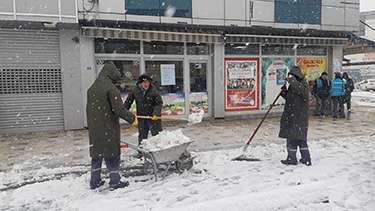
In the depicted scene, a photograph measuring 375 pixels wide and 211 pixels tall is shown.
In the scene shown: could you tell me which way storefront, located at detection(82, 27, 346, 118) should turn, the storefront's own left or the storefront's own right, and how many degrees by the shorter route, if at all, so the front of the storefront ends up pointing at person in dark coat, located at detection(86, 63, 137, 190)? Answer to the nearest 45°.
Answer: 0° — it already faces them

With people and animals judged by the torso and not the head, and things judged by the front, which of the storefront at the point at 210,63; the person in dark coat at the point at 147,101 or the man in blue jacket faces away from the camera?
the man in blue jacket

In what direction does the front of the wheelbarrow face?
to the viewer's right

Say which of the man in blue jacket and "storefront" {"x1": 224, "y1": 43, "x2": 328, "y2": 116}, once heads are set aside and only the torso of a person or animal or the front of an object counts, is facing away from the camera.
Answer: the man in blue jacket

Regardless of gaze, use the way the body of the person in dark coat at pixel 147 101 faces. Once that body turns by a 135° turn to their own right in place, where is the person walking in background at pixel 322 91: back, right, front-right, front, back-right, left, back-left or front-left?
right

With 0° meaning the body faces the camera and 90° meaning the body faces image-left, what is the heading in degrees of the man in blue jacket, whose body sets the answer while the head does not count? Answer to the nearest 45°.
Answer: approximately 180°

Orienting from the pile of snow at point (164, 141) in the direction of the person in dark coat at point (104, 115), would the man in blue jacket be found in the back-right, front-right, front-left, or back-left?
back-right

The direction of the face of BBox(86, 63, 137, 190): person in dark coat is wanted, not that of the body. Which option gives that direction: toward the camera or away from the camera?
away from the camera

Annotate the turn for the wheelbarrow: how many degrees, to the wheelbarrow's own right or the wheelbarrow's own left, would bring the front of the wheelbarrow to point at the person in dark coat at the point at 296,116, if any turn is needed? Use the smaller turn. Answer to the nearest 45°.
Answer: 0° — it already faces them

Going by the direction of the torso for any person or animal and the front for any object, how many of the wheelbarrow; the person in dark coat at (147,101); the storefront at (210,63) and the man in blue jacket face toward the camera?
2
